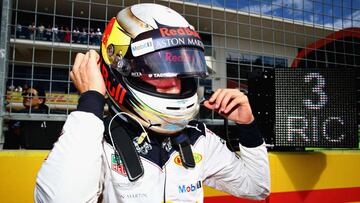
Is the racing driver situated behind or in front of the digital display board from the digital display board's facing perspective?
in front

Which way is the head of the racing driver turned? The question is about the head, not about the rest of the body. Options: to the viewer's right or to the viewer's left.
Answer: to the viewer's right

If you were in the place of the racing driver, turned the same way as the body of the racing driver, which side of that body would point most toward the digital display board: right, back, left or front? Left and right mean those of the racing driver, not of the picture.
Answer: left

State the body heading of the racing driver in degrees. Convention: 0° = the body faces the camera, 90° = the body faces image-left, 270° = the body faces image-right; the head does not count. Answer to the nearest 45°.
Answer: approximately 315°

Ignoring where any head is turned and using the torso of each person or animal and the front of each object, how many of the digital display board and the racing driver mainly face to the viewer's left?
0
